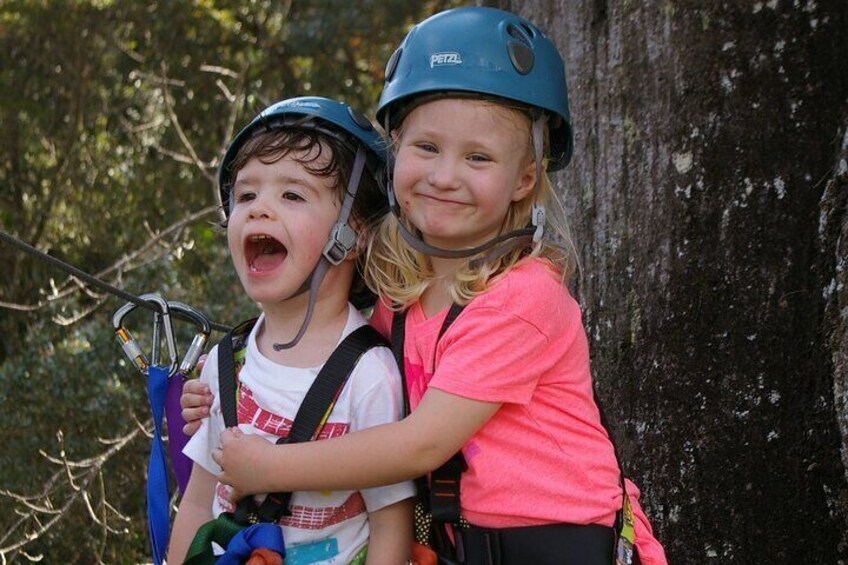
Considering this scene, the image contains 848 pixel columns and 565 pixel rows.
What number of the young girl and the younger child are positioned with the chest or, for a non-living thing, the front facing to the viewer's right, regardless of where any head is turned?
0

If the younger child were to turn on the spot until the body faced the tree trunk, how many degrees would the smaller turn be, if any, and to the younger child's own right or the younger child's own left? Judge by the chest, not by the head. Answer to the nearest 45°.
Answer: approximately 135° to the younger child's own left

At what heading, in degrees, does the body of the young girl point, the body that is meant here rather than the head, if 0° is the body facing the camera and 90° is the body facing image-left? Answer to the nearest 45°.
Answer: approximately 45°

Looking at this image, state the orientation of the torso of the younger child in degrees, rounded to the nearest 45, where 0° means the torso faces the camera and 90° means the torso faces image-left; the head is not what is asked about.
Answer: approximately 45°

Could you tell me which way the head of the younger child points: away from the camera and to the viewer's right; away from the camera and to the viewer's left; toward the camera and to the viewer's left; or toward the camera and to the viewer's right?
toward the camera and to the viewer's left

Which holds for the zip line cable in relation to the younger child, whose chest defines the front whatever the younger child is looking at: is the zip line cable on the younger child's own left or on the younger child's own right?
on the younger child's own right

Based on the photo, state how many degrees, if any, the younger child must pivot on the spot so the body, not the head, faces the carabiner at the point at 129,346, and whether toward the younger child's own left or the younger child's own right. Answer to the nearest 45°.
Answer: approximately 90° to the younger child's own right
